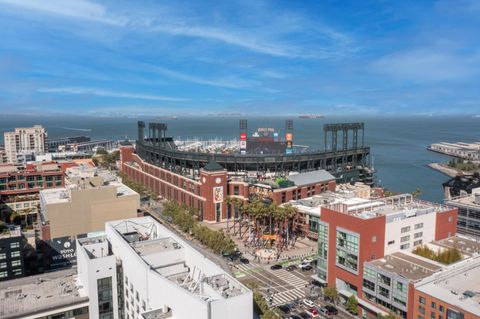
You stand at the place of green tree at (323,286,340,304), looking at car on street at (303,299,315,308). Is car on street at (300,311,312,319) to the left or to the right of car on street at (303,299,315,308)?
left

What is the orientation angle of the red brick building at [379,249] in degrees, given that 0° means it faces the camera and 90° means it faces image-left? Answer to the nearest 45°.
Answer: approximately 45°
